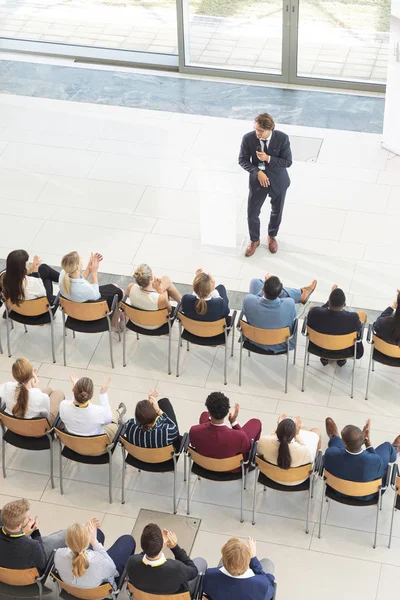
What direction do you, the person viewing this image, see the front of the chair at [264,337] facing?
facing away from the viewer

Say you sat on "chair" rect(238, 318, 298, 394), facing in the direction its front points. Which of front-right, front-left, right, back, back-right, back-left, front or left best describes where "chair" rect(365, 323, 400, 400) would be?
right

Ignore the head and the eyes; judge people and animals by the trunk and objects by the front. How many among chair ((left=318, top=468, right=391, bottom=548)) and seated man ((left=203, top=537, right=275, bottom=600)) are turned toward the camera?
0

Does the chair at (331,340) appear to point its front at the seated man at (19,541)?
no

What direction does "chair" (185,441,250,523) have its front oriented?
away from the camera

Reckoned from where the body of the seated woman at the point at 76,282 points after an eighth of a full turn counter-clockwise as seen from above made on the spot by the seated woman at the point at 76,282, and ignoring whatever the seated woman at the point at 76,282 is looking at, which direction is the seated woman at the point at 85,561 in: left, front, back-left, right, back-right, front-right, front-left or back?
back

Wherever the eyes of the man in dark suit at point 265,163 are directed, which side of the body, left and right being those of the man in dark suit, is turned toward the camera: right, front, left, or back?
front

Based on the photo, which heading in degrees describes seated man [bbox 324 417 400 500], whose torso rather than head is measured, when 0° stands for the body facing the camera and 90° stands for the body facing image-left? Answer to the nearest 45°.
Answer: approximately 180°

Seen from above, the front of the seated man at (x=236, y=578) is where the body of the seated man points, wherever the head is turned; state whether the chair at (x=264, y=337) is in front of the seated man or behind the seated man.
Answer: in front

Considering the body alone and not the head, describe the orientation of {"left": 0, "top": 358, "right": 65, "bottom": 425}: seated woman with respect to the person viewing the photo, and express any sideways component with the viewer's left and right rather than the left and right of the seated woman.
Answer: facing away from the viewer and to the right of the viewer

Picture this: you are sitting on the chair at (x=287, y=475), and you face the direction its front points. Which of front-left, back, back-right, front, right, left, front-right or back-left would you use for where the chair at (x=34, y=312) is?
front-left

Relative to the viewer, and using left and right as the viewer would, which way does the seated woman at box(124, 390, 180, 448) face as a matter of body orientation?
facing away from the viewer

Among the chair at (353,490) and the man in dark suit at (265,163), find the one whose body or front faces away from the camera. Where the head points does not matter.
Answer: the chair

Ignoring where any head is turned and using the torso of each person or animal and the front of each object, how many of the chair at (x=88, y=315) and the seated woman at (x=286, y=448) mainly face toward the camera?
0

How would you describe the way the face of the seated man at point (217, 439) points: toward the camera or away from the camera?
away from the camera

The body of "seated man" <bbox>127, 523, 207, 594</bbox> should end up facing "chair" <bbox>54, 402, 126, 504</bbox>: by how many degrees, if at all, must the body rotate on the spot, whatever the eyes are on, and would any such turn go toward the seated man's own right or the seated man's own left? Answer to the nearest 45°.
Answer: approximately 45° to the seated man's own left

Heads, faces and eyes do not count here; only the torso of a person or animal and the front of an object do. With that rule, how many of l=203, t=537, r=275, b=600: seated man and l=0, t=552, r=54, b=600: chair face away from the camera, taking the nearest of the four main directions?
2

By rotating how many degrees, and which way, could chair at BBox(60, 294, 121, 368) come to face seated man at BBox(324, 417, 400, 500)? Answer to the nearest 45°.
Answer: approximately 135° to its right

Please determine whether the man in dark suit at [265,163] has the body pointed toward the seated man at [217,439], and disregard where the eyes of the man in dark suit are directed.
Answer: yes

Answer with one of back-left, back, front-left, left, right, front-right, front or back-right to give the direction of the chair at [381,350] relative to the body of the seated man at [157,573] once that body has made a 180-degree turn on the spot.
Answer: back

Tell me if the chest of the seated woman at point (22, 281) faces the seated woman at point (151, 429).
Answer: no
